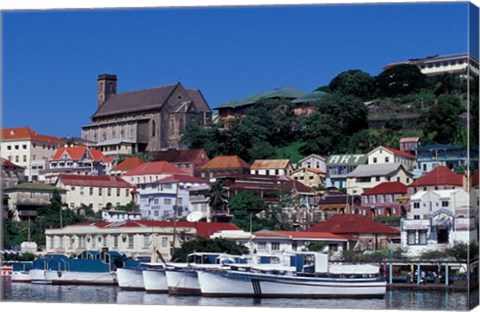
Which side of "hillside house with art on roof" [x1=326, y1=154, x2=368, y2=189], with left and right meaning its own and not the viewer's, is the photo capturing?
front

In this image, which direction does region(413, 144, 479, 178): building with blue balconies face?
toward the camera

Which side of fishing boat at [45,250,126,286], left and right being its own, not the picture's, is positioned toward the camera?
left

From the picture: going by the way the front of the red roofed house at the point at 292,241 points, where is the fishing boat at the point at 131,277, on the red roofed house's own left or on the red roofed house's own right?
on the red roofed house's own right

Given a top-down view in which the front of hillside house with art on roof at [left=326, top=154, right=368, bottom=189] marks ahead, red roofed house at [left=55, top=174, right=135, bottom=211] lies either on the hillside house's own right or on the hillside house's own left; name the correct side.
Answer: on the hillside house's own right

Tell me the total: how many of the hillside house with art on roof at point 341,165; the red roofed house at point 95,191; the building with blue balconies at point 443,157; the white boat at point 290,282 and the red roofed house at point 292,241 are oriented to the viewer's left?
1

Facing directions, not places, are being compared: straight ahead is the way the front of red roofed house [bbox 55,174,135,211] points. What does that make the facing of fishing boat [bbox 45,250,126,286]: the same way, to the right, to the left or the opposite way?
to the right

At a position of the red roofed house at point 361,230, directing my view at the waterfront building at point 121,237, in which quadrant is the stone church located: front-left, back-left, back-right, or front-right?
front-right

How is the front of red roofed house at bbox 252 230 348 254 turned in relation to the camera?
facing the viewer

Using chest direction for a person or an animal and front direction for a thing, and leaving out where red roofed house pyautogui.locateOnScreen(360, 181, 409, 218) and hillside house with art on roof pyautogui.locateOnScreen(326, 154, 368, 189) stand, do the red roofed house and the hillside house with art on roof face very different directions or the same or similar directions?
same or similar directions

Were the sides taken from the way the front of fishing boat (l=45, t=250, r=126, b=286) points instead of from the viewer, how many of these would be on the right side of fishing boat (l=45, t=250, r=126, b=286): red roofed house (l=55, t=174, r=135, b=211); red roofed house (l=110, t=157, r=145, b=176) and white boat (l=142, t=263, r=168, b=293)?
2

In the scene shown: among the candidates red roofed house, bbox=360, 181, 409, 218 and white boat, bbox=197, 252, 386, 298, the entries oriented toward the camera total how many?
1

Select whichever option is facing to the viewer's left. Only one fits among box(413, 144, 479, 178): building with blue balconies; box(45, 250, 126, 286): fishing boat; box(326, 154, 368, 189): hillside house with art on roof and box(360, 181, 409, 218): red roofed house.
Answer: the fishing boat

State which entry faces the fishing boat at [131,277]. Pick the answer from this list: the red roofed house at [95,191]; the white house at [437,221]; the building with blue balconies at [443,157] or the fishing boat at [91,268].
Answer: the red roofed house

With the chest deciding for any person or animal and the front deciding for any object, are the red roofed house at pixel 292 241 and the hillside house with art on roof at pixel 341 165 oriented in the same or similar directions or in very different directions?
same or similar directions
